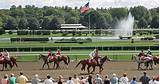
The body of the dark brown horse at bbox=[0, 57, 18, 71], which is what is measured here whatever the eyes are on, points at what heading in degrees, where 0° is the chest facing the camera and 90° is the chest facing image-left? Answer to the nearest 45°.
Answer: approximately 270°
